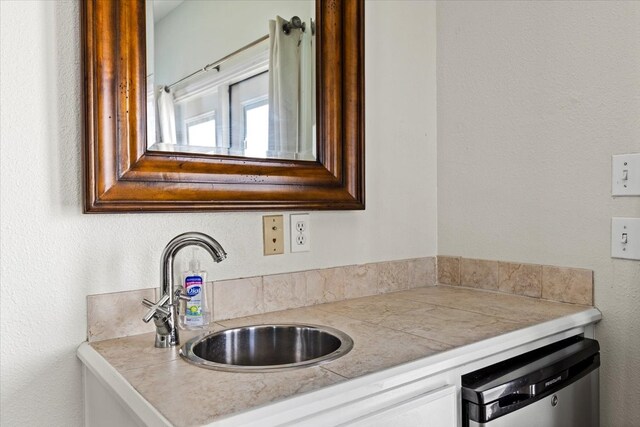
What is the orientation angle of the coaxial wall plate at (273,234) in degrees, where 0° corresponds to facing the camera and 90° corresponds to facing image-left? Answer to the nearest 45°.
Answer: approximately 315°

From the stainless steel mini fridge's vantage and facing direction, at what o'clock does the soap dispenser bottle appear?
The soap dispenser bottle is roughly at 4 o'clock from the stainless steel mini fridge.

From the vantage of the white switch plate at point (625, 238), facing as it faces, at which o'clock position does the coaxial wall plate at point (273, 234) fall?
The coaxial wall plate is roughly at 2 o'clock from the white switch plate.

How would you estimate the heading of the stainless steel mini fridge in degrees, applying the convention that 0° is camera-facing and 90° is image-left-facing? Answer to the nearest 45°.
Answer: approximately 315°

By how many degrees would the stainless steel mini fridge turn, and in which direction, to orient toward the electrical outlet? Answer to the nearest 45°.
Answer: approximately 135° to its right

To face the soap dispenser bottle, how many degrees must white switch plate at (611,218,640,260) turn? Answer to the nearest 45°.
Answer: approximately 45° to its right

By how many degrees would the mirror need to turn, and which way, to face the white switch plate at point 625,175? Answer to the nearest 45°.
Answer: approximately 90° to its left

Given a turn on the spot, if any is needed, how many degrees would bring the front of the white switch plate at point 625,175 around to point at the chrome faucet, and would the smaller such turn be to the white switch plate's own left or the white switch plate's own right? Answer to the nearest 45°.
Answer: approximately 45° to the white switch plate's own right
